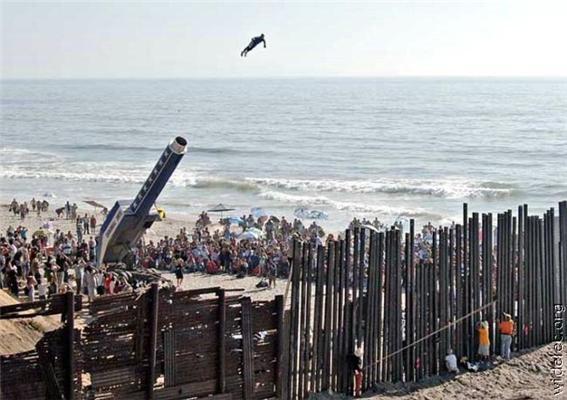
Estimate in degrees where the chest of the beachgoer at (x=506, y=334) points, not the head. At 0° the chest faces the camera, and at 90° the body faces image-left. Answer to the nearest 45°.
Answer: approximately 180°

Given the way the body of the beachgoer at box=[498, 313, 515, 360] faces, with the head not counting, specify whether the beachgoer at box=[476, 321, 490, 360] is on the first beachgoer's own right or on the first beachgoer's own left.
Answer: on the first beachgoer's own left

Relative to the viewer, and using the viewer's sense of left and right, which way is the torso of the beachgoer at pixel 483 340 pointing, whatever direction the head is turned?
facing away from the viewer

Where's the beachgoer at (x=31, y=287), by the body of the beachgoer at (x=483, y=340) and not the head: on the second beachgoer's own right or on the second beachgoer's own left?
on the second beachgoer's own left
